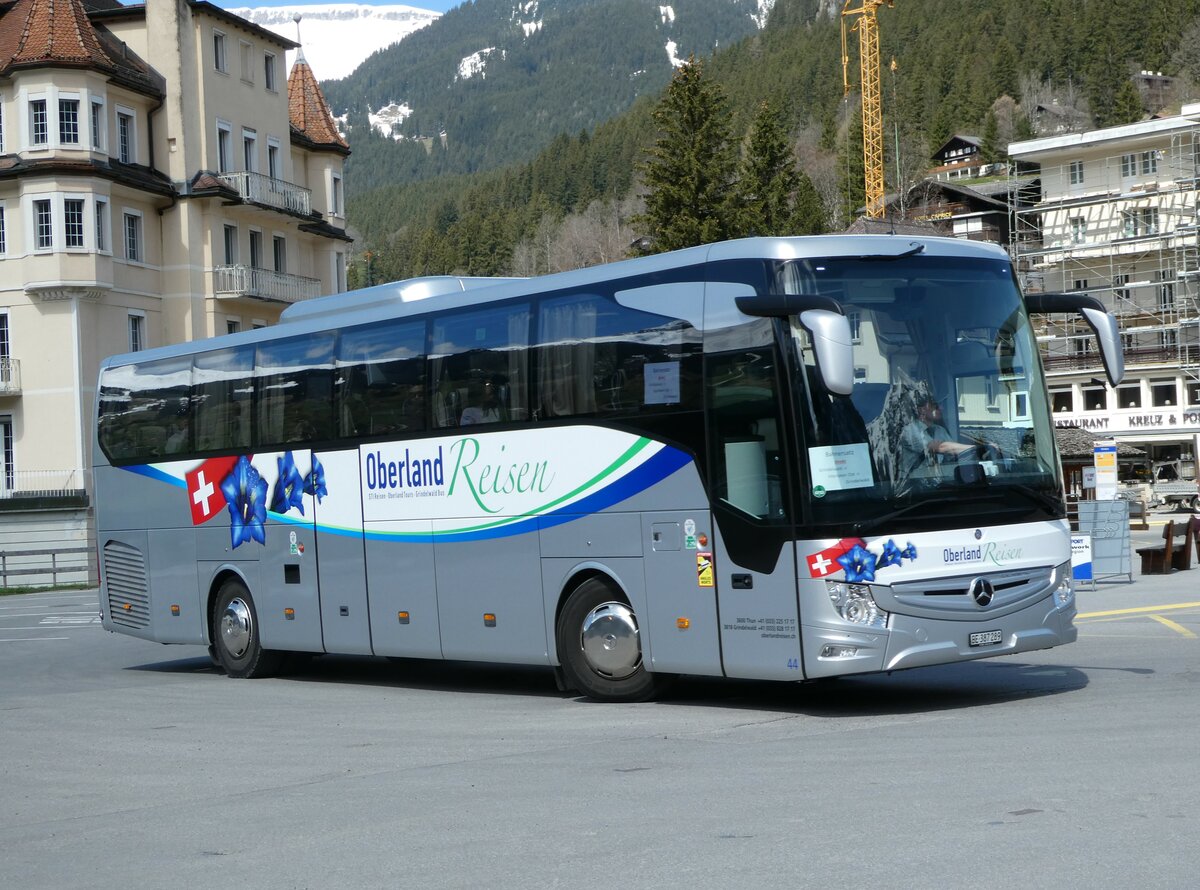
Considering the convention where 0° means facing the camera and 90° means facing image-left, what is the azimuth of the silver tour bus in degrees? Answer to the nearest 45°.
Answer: approximately 315°
